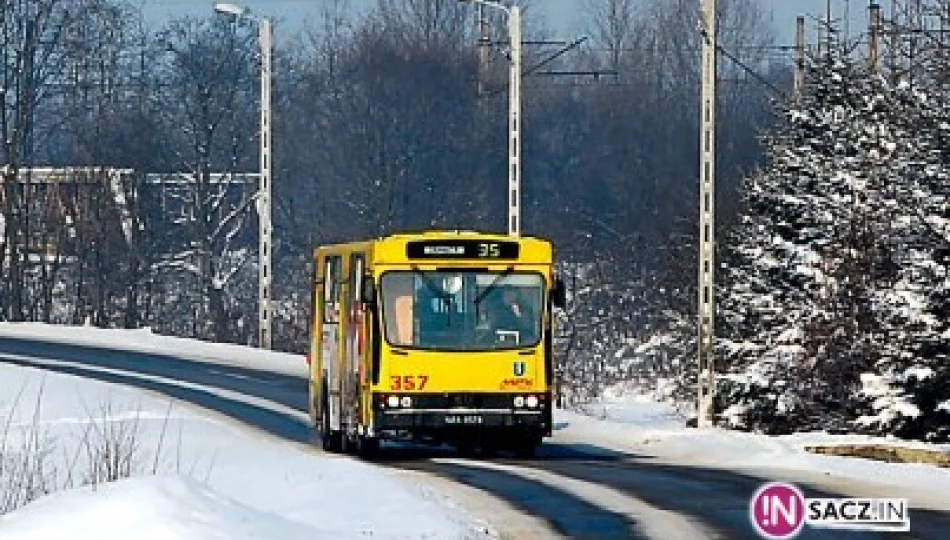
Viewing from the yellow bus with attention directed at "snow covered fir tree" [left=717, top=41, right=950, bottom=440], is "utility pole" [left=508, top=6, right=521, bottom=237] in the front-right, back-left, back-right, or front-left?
front-left

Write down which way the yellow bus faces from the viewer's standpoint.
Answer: facing the viewer

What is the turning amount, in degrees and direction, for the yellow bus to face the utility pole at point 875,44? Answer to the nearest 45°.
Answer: approximately 135° to its left

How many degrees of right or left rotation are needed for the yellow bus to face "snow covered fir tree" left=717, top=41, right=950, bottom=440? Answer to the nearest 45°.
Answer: approximately 135° to its left

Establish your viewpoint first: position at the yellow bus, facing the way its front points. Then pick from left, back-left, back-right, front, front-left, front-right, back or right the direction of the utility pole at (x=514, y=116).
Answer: back

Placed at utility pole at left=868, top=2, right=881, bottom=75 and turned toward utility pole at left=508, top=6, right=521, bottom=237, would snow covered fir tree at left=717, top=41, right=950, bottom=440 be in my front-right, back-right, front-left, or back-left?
front-left

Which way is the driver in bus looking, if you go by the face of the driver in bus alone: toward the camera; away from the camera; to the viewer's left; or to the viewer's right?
toward the camera
